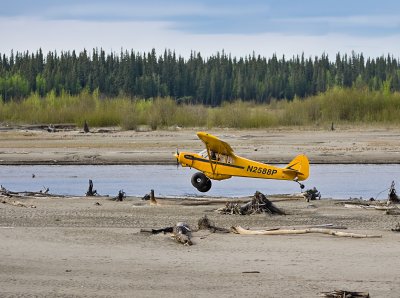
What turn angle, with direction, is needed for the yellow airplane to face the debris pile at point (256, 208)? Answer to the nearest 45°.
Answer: approximately 90° to its left

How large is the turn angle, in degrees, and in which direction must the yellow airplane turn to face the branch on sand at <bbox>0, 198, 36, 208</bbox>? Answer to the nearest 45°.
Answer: approximately 45° to its left

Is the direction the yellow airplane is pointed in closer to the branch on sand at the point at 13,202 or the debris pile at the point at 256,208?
the branch on sand

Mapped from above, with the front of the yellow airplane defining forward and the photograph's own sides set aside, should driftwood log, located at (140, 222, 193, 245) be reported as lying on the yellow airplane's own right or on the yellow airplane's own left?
on the yellow airplane's own left

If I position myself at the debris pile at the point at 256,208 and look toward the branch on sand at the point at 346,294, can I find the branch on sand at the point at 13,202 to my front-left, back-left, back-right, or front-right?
back-right

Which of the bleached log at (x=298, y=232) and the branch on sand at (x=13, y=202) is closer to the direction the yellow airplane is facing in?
the branch on sand

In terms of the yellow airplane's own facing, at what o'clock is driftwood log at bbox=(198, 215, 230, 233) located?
The driftwood log is roughly at 9 o'clock from the yellow airplane.

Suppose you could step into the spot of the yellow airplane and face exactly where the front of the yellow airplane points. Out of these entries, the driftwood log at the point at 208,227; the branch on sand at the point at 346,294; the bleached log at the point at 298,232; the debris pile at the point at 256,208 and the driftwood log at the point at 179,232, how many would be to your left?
5

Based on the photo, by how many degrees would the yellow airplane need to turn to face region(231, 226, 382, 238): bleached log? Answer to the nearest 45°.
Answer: approximately 90° to its left

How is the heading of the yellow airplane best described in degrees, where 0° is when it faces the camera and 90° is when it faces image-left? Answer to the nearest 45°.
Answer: approximately 90°

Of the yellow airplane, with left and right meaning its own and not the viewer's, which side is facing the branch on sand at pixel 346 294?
left
